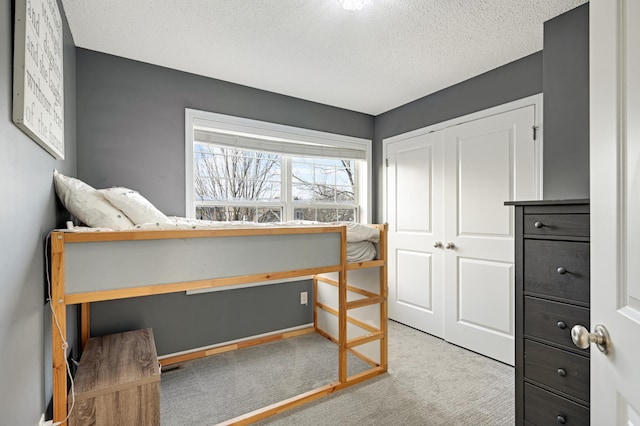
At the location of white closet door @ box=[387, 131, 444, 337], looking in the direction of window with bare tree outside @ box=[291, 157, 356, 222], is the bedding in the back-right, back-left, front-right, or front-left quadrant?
front-left

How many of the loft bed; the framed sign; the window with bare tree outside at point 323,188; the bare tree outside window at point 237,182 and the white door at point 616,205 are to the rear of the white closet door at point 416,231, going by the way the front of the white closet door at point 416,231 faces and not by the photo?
0

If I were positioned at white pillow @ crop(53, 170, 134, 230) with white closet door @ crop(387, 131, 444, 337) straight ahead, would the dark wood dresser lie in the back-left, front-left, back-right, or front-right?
front-right

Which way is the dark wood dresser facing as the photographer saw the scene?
facing the viewer and to the left of the viewer

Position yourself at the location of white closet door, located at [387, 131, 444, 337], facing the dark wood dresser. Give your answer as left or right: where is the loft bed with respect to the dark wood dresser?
right

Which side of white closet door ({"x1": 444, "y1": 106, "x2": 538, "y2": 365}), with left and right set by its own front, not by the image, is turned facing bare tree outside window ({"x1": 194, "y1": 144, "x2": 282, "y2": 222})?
front

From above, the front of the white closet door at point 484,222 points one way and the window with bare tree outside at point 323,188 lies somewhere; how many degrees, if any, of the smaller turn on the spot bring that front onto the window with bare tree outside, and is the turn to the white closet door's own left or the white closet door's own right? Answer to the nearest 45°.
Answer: approximately 45° to the white closet door's own right

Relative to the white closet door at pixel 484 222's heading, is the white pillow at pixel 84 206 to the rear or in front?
in front

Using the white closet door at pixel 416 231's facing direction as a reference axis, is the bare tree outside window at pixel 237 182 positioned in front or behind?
in front

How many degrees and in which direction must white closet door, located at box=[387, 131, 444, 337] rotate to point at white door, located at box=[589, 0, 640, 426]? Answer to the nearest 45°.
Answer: approximately 45° to its left
